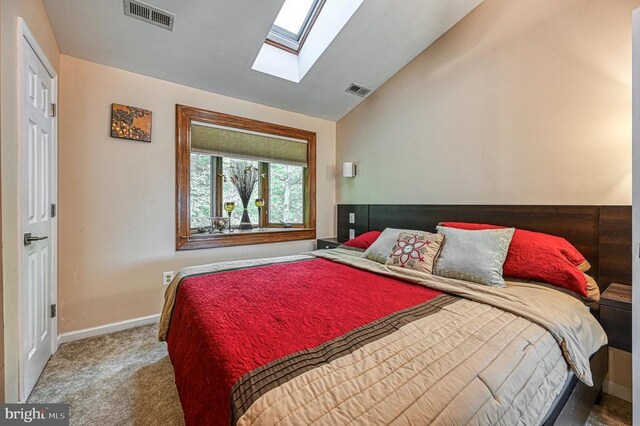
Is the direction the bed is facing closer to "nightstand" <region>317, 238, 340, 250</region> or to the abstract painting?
the abstract painting

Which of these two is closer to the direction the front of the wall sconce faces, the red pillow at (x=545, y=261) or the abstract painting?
the abstract painting

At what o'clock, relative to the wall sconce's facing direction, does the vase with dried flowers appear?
The vase with dried flowers is roughly at 1 o'clock from the wall sconce.

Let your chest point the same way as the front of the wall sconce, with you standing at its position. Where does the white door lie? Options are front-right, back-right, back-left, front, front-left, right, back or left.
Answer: front

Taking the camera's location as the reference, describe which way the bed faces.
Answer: facing the viewer and to the left of the viewer

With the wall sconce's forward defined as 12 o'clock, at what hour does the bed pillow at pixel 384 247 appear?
The bed pillow is roughly at 10 o'clock from the wall sconce.

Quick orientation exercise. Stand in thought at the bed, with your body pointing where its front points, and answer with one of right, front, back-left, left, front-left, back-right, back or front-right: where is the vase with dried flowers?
right

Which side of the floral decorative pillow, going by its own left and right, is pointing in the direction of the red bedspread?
front

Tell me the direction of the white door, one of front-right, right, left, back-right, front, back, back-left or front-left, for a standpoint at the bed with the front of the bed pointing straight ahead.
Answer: front-right

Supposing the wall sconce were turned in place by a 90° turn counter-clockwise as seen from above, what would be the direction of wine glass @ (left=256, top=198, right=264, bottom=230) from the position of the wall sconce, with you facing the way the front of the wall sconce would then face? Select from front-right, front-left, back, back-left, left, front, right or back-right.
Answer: back-right

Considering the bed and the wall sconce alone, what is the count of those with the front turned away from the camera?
0

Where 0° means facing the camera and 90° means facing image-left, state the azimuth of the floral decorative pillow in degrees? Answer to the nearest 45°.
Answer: approximately 45°
